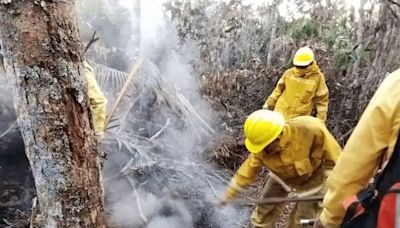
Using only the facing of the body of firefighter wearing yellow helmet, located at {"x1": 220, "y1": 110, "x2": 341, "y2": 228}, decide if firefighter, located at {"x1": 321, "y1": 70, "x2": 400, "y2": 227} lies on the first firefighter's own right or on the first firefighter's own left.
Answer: on the first firefighter's own left

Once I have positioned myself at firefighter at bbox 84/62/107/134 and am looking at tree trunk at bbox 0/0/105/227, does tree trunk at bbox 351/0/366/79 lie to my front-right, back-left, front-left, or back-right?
back-left

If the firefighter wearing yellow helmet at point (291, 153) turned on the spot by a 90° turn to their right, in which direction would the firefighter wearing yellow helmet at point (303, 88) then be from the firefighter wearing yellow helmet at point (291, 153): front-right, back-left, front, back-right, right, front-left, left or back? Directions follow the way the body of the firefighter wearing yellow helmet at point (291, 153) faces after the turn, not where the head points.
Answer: front-right

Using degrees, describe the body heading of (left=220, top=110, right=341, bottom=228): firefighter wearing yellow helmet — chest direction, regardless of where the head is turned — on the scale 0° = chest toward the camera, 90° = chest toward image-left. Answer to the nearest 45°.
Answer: approximately 45°

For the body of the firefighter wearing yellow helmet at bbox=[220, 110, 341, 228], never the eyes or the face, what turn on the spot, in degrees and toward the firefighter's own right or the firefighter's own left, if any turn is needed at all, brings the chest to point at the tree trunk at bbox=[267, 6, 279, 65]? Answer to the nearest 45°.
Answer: approximately 135° to the firefighter's own right

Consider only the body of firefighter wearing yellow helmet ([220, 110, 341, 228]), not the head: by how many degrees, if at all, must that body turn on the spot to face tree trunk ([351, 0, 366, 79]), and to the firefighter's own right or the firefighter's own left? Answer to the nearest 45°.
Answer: approximately 135° to the firefighter's own right

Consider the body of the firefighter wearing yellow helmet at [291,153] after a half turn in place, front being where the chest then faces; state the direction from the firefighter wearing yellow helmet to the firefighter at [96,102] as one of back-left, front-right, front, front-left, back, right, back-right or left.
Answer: back-left
